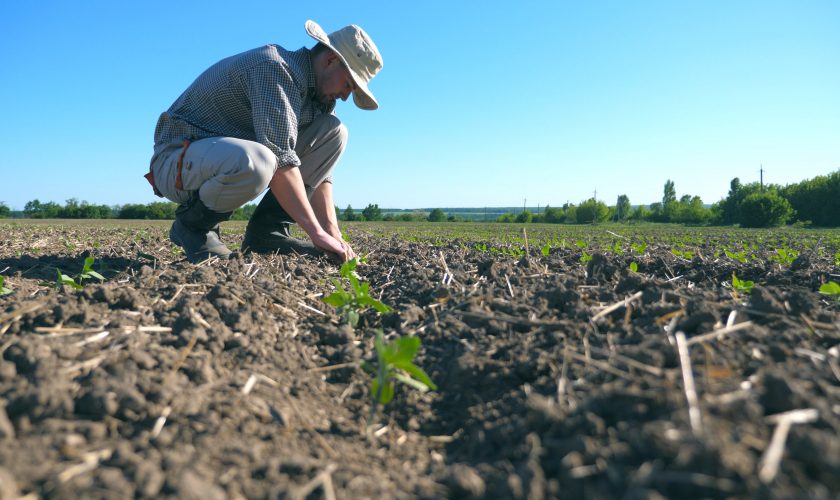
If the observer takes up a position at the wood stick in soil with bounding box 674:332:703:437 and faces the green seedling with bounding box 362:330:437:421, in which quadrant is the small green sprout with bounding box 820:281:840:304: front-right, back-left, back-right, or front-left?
back-right

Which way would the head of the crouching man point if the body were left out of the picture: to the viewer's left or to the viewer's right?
to the viewer's right

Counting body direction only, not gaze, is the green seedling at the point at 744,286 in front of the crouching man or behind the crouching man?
in front

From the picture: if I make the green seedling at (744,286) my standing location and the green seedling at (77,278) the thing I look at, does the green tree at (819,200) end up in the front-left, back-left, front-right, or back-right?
back-right

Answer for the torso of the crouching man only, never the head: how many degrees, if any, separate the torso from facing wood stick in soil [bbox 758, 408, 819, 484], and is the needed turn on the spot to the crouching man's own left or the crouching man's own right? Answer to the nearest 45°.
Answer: approximately 90° to the crouching man's own right

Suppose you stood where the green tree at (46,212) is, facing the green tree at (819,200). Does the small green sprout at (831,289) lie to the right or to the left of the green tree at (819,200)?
right

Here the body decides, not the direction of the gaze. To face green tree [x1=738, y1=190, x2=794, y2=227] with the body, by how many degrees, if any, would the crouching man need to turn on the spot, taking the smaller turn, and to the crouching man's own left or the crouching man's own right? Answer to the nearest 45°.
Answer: approximately 45° to the crouching man's own left

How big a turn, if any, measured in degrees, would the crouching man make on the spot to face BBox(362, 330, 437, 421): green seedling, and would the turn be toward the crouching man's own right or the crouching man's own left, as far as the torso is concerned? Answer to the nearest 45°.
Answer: approximately 90° to the crouching man's own right

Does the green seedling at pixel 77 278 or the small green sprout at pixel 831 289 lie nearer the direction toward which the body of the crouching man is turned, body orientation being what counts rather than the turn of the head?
the small green sprout

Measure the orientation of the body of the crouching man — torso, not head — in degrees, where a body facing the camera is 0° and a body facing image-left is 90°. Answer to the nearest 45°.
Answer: approximately 270°
